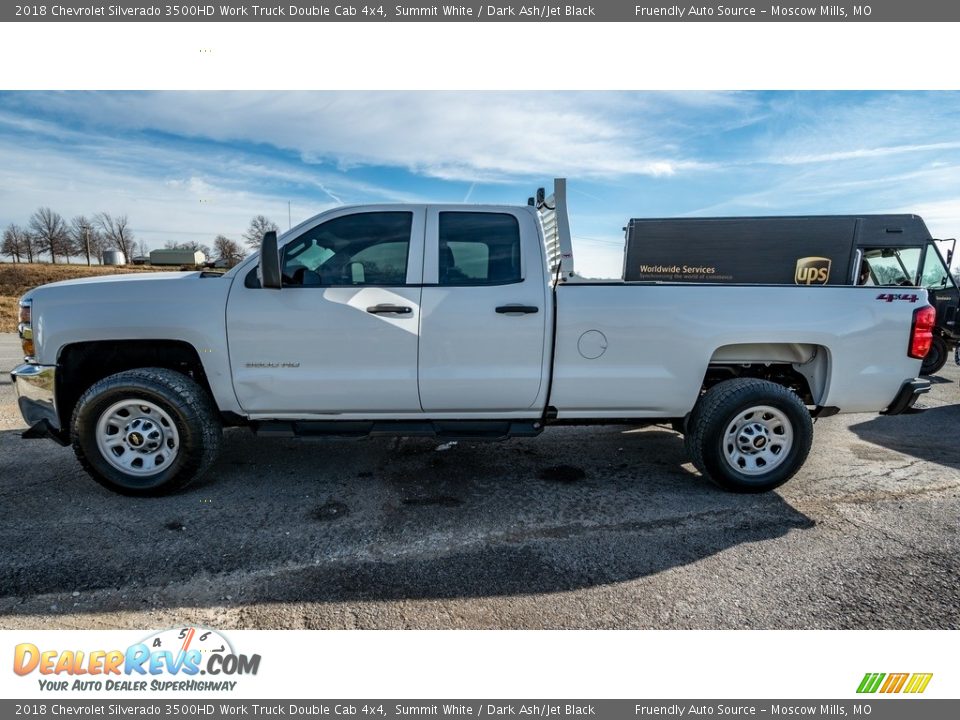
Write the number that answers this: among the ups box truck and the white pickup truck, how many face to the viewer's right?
1

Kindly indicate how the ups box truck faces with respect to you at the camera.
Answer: facing to the right of the viewer

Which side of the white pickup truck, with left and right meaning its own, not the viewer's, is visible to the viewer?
left

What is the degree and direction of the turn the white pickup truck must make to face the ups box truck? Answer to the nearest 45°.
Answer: approximately 135° to its right

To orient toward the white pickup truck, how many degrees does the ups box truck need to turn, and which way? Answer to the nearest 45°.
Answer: approximately 90° to its right

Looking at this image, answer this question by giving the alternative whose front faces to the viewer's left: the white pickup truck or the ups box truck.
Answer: the white pickup truck
